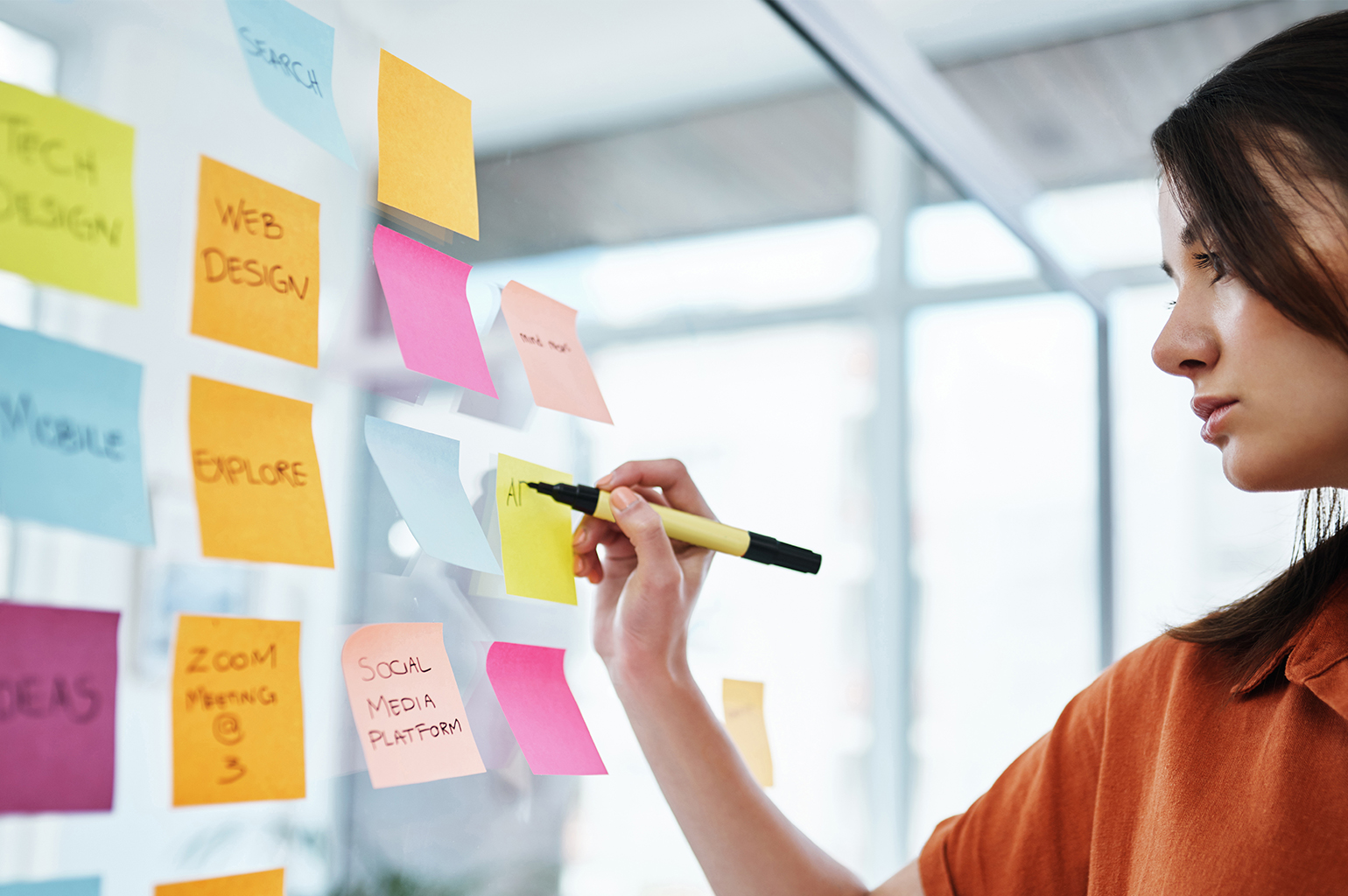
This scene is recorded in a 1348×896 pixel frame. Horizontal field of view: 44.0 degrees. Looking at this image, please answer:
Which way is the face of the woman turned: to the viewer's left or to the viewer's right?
to the viewer's left

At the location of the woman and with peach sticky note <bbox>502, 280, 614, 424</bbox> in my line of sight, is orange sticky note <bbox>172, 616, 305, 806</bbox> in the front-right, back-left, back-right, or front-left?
front-left

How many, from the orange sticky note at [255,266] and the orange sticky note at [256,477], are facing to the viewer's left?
0

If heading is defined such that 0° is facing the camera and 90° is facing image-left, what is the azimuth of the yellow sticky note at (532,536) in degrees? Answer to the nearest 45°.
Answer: approximately 315°
